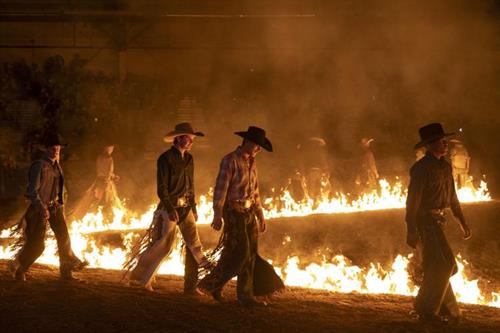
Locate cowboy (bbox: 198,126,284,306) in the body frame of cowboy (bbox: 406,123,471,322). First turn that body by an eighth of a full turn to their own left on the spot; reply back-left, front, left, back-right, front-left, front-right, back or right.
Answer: back

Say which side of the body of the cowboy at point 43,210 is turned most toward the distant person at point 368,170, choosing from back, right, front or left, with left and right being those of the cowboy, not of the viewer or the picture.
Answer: left

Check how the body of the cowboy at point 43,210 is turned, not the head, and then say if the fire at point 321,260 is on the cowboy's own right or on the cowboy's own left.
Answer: on the cowboy's own left

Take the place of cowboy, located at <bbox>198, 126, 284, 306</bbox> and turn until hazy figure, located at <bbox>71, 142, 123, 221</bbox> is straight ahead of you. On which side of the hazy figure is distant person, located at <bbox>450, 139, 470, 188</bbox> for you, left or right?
right

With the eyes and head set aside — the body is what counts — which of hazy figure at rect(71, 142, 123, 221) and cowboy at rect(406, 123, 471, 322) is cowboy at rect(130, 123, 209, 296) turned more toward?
the cowboy

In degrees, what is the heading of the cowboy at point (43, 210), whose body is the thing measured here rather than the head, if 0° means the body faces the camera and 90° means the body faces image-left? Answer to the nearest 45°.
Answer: approximately 315°

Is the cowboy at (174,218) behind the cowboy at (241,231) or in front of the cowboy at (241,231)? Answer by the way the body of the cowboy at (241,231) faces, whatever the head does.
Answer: behind

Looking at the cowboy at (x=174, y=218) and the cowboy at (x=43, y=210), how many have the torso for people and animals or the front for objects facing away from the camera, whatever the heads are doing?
0
